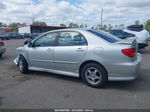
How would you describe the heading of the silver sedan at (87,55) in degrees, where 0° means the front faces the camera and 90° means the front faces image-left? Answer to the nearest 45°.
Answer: approximately 135°
